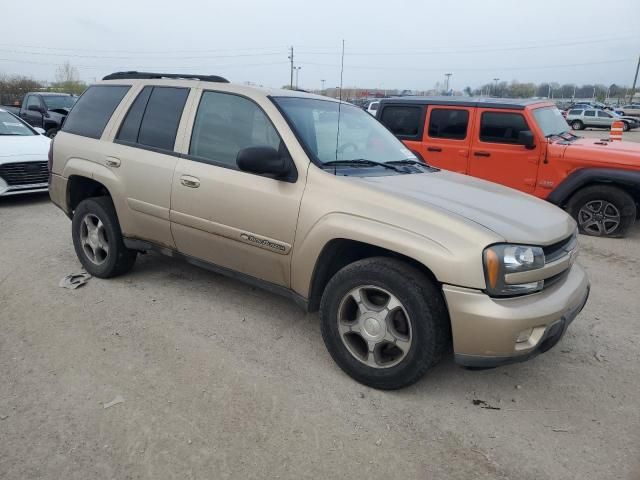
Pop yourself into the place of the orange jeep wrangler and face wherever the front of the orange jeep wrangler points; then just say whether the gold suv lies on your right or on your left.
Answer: on your right

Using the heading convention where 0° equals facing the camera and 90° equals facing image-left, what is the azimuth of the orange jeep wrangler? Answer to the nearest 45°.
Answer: approximately 315°

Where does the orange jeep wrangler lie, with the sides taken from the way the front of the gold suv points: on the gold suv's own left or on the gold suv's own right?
on the gold suv's own left
